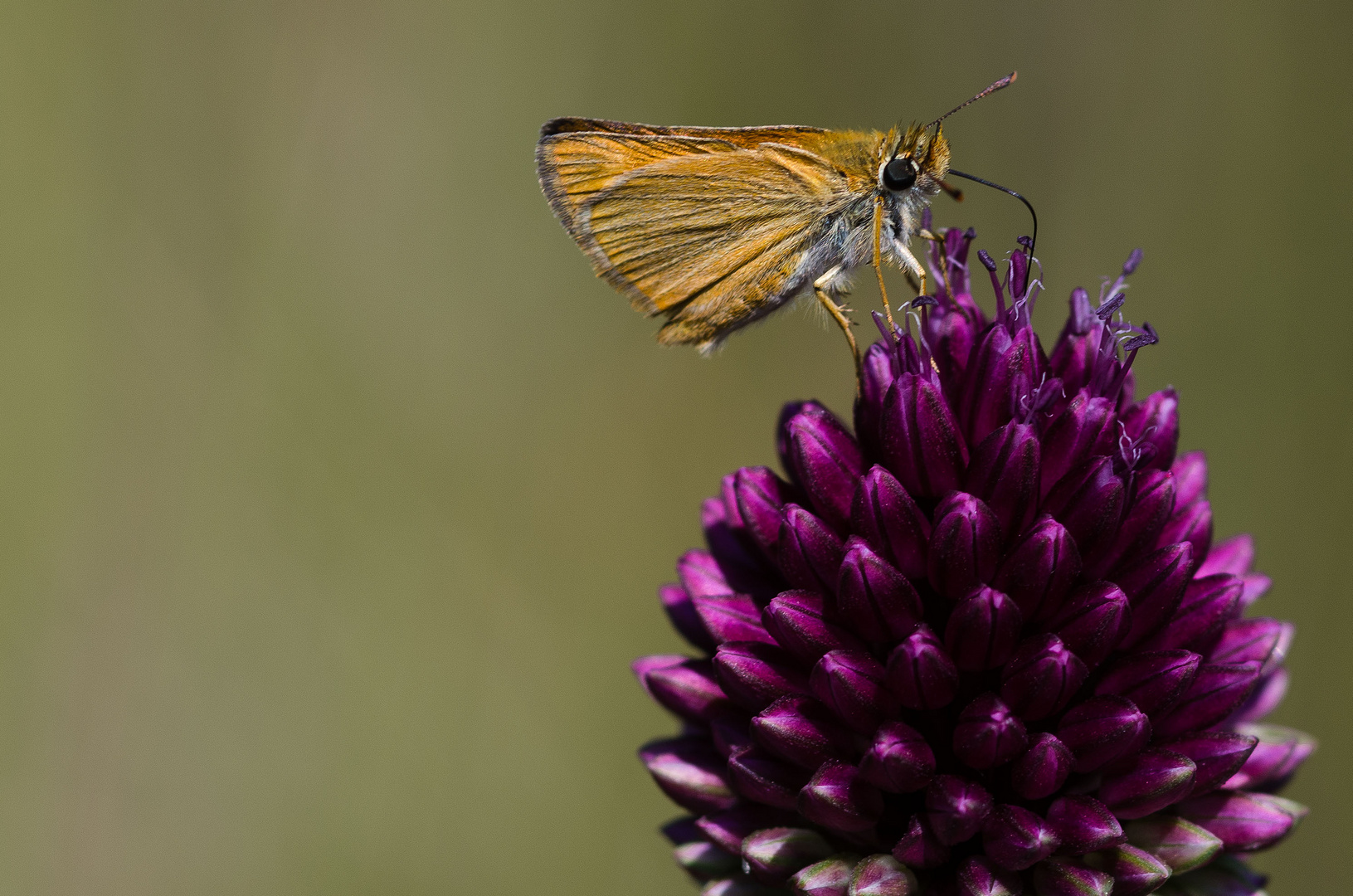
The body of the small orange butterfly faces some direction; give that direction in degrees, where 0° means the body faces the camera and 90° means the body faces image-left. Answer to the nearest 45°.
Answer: approximately 270°
